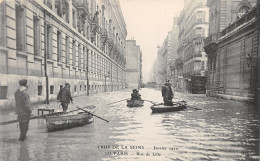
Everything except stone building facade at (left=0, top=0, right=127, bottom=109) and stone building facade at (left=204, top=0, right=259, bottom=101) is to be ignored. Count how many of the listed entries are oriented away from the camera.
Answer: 0

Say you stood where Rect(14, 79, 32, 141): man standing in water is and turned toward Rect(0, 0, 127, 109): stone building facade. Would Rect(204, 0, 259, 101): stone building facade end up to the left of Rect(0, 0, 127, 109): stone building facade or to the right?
right

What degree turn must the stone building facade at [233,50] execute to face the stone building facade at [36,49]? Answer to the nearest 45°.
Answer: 0° — it already faces it

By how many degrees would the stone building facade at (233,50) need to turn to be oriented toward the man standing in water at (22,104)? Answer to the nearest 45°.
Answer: approximately 45° to its left

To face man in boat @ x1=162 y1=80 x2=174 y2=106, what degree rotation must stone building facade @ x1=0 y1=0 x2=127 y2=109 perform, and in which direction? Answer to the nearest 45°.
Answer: approximately 45° to its left

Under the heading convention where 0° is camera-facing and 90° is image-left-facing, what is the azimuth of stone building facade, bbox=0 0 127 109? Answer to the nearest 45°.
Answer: approximately 315°

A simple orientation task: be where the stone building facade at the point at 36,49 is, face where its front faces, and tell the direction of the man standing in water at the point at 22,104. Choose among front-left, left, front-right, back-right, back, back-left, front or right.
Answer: front-right

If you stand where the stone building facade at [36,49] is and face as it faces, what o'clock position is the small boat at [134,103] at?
The small boat is roughly at 10 o'clock from the stone building facade.

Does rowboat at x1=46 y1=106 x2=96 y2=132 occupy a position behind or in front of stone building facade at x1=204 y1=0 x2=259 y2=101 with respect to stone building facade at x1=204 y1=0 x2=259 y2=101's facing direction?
in front

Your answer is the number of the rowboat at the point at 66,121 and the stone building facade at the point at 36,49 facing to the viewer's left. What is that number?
0

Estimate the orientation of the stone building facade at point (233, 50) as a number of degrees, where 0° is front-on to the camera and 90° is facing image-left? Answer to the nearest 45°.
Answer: approximately 45°
